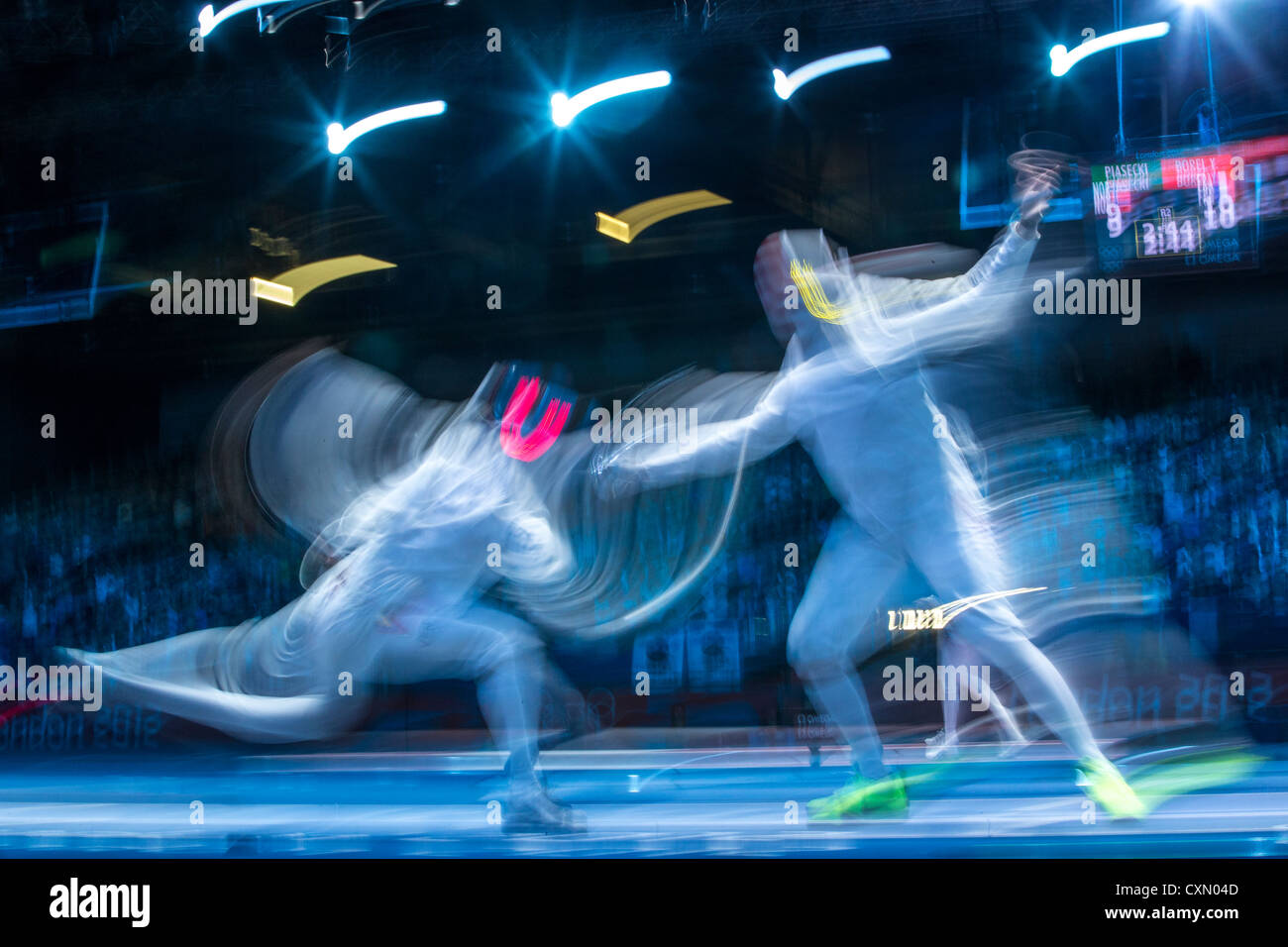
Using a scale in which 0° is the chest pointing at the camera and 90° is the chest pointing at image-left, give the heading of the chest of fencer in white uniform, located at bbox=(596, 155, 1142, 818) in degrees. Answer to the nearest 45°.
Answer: approximately 45°

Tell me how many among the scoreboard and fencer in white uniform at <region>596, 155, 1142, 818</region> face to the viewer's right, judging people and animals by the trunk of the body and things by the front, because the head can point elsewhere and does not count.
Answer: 0

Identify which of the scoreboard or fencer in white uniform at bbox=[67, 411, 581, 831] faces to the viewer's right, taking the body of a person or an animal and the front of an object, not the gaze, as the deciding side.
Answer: the fencer in white uniform

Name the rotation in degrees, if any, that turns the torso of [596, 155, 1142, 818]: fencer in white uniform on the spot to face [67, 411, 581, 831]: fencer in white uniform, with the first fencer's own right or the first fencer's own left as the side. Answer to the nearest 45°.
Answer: approximately 45° to the first fencer's own right

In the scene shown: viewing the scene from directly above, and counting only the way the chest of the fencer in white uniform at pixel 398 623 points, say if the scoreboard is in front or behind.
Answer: in front

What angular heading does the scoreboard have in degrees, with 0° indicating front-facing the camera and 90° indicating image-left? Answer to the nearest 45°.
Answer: approximately 0°

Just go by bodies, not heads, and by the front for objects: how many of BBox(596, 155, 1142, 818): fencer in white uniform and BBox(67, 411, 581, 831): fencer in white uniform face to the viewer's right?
1

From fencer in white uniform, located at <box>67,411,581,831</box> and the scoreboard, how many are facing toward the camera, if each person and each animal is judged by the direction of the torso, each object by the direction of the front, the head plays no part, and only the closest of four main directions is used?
1

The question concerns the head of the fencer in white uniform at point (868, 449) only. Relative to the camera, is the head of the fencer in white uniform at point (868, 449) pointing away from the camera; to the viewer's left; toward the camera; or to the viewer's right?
to the viewer's left

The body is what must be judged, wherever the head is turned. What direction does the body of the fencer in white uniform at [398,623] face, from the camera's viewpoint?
to the viewer's right

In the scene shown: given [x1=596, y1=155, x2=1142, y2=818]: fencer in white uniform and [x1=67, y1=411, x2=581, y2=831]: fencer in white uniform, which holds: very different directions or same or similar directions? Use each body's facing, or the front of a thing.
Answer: very different directions
